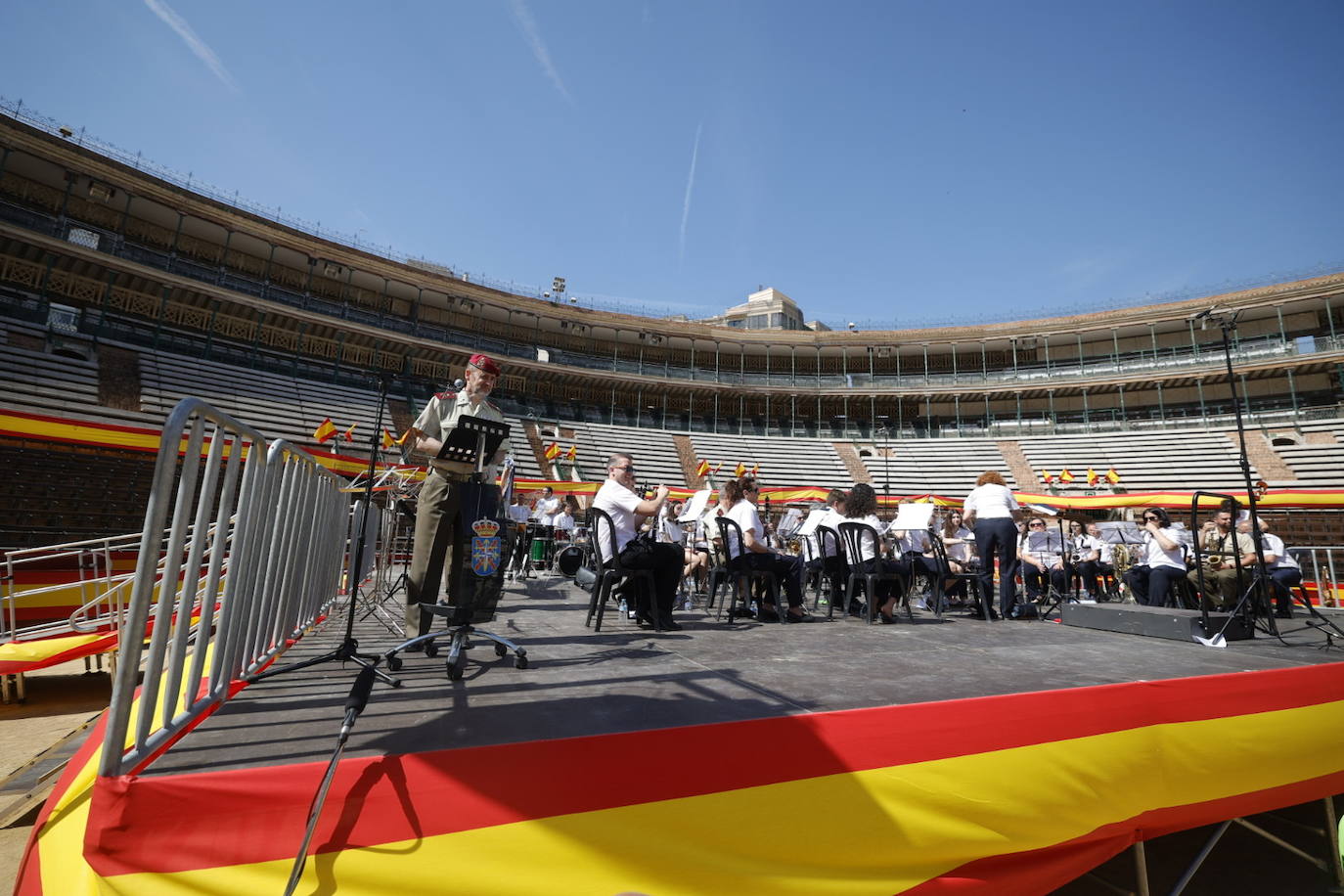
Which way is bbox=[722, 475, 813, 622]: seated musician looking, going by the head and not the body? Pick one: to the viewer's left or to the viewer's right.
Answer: to the viewer's right

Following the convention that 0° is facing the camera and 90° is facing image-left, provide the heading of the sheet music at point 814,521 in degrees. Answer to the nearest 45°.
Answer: approximately 45°

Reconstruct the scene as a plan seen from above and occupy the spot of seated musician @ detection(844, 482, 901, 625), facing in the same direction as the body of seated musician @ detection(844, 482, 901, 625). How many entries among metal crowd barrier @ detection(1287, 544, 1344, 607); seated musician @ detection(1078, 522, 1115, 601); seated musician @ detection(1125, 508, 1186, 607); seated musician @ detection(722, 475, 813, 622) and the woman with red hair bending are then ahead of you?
4

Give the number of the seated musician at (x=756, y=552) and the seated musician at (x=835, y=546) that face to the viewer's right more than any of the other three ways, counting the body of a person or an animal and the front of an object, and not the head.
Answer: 2

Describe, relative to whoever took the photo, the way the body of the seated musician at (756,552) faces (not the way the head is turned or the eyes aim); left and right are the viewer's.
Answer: facing to the right of the viewer

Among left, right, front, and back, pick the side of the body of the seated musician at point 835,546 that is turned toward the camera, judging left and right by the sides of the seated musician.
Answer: right

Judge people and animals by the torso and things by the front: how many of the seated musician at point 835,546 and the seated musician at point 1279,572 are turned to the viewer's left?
1

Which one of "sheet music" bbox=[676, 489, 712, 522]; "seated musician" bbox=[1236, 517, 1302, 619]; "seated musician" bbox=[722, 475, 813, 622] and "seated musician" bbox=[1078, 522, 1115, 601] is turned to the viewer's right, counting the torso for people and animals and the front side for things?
"seated musician" bbox=[722, 475, 813, 622]

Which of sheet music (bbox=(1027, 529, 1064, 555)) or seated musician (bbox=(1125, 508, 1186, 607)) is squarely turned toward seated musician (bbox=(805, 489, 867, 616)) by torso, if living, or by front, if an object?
seated musician (bbox=(1125, 508, 1186, 607))

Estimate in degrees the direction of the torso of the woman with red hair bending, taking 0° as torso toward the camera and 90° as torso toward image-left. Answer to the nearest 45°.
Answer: approximately 180°

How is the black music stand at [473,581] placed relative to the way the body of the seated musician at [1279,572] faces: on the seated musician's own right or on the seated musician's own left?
on the seated musician's own left

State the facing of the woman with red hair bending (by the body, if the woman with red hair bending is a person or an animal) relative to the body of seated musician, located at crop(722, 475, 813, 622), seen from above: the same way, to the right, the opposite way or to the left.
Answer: to the left

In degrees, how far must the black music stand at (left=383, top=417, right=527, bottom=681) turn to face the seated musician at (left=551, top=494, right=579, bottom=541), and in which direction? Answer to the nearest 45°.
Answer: approximately 45° to its right
